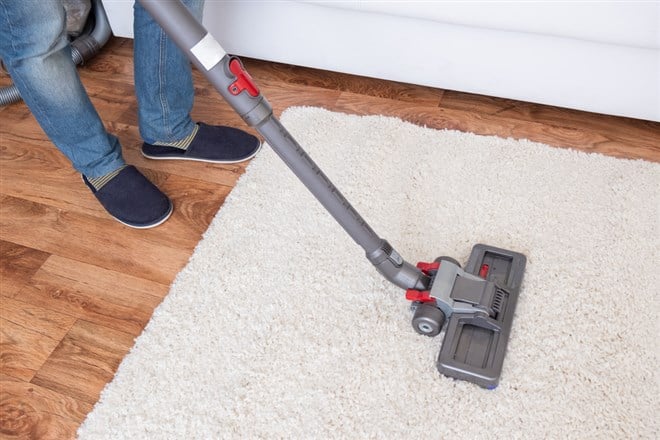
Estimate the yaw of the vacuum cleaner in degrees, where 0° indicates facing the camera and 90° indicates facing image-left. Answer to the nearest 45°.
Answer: approximately 270°
